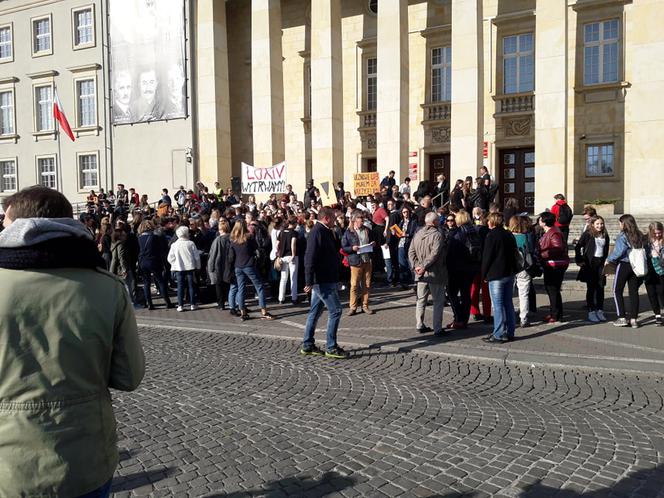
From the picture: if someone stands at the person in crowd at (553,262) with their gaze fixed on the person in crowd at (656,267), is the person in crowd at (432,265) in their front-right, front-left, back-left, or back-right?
back-right

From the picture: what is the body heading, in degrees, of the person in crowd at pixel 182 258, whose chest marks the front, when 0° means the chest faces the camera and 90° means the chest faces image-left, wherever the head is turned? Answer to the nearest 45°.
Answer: approximately 180°

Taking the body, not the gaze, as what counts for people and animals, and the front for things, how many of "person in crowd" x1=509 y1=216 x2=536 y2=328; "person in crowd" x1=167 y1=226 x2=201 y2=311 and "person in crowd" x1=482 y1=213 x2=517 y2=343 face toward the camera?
0

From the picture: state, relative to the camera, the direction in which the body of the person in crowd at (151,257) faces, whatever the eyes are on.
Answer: away from the camera

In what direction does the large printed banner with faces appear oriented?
toward the camera

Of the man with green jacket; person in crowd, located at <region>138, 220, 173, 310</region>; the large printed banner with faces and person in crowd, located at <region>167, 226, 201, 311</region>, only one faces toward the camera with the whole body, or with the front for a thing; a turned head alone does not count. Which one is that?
the large printed banner with faces

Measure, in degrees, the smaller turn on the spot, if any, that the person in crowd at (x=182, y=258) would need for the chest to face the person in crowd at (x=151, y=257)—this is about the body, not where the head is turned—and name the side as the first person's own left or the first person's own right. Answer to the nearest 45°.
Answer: approximately 45° to the first person's own left

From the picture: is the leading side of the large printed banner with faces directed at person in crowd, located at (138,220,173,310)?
yes

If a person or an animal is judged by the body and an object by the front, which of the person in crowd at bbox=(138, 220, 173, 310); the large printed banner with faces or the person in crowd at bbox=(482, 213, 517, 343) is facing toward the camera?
the large printed banner with faces

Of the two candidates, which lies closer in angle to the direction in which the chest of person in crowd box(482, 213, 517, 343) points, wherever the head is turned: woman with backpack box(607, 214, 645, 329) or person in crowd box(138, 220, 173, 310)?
the person in crowd

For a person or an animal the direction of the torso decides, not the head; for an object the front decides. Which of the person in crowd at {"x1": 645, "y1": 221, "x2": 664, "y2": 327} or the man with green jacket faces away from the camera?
the man with green jacket

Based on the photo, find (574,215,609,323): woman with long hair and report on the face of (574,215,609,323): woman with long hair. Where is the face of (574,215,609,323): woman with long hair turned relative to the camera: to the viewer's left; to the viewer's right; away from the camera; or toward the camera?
toward the camera

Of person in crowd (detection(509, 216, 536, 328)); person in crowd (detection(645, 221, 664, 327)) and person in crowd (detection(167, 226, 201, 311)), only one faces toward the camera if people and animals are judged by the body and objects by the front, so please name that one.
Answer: person in crowd (detection(645, 221, 664, 327))

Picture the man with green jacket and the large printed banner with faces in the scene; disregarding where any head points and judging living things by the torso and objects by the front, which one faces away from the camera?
the man with green jacket

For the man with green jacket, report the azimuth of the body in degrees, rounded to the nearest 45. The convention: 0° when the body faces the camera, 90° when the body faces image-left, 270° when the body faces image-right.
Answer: approximately 180°
